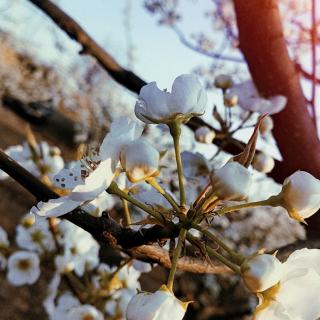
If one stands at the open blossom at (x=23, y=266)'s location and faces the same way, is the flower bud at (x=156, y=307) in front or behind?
in front

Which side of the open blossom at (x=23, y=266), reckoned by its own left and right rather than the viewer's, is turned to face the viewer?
front

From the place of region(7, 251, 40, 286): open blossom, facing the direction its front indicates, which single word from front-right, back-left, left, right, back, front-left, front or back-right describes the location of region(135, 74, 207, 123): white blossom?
front

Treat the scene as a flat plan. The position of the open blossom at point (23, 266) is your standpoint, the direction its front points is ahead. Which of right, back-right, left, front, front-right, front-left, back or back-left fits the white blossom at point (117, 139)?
front

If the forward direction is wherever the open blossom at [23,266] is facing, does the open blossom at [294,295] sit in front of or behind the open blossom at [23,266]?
in front

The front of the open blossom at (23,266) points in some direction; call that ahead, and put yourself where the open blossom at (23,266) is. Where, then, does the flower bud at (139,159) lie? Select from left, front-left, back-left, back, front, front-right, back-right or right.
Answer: front
